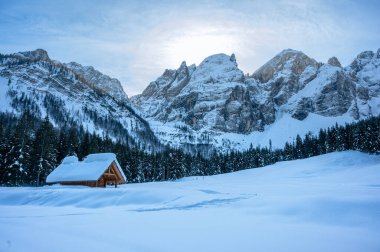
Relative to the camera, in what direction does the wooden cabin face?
facing the viewer and to the right of the viewer
